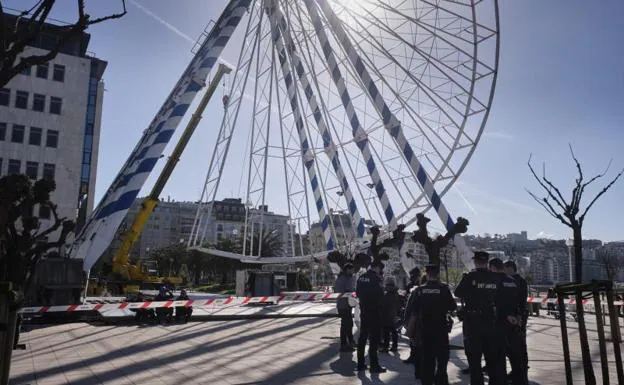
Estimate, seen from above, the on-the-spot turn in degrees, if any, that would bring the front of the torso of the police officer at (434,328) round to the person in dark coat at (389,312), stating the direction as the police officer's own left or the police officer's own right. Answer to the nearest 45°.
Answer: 0° — they already face them

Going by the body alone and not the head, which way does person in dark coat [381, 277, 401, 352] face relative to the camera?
away from the camera

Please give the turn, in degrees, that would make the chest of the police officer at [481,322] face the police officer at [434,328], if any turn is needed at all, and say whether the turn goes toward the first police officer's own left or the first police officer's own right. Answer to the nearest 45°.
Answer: approximately 45° to the first police officer's own left

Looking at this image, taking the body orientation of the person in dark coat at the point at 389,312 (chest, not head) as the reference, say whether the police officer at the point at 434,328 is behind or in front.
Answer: in front

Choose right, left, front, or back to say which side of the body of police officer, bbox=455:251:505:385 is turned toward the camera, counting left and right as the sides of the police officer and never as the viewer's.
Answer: back

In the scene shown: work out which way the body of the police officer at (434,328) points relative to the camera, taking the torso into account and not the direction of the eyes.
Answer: away from the camera
